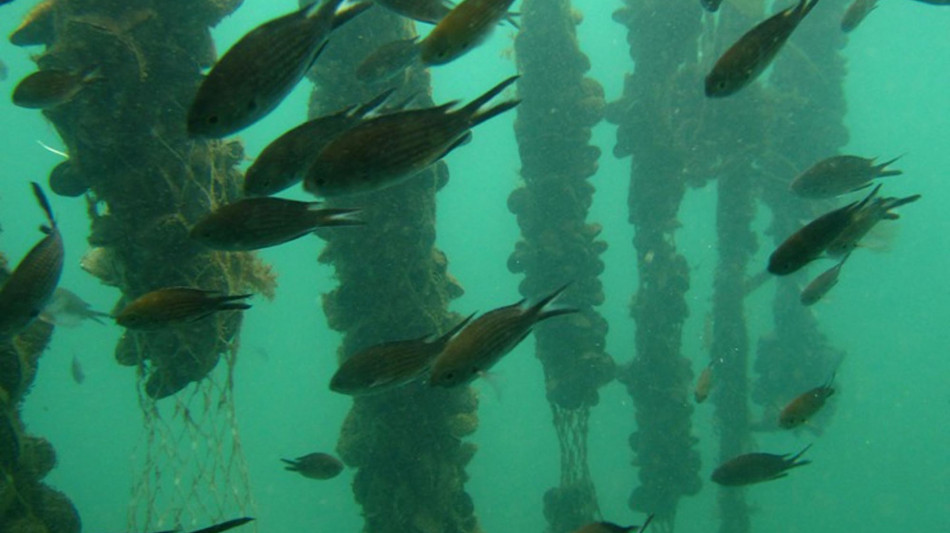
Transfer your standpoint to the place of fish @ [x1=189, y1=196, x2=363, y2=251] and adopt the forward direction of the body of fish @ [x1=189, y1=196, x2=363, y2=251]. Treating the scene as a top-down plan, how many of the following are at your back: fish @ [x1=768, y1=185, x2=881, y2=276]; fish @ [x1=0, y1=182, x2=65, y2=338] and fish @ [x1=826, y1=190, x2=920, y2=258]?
2

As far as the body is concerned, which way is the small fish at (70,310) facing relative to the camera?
to the viewer's left

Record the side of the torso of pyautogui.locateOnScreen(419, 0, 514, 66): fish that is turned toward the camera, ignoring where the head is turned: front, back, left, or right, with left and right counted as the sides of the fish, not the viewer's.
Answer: left

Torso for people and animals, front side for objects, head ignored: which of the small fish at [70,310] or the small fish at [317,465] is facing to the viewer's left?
the small fish at [70,310]

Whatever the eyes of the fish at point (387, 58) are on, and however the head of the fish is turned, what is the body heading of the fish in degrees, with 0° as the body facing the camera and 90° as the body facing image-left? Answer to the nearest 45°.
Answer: approximately 90°

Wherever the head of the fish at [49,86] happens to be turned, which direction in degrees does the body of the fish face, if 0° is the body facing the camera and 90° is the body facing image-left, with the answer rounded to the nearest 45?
approximately 90°

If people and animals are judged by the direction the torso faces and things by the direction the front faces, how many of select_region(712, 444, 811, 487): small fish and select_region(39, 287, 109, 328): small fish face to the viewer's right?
0

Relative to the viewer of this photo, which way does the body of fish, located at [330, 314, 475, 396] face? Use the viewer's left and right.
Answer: facing to the left of the viewer

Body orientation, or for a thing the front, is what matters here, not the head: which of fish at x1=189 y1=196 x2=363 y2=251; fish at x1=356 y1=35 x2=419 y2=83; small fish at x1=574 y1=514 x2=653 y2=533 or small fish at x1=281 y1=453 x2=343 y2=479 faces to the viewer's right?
small fish at x1=281 y1=453 x2=343 y2=479

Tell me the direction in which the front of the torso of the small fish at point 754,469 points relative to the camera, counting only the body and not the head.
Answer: to the viewer's left

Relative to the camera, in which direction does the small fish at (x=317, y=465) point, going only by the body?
to the viewer's right

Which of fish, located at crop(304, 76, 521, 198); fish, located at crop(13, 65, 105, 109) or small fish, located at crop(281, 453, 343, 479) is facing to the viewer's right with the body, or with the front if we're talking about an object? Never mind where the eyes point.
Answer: the small fish
